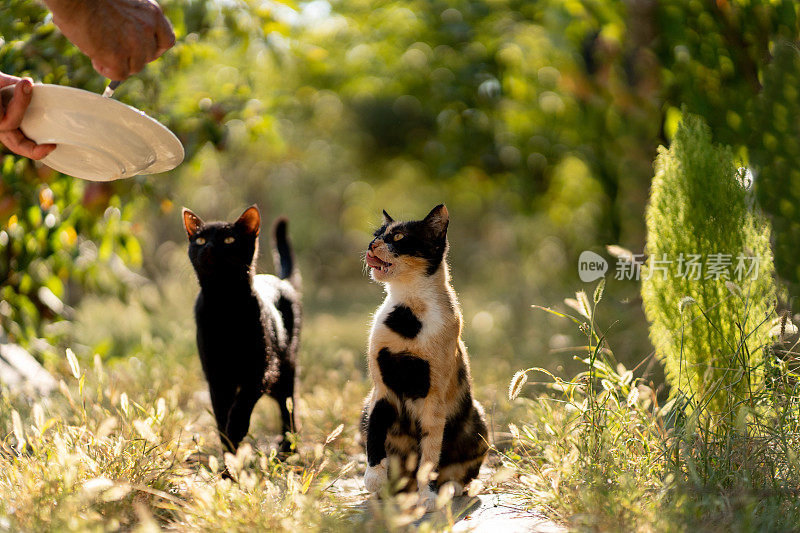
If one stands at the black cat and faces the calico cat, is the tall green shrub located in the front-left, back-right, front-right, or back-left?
front-left

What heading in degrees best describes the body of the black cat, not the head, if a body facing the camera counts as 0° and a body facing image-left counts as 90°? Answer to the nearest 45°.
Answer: approximately 45°

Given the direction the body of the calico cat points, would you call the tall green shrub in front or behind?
behind

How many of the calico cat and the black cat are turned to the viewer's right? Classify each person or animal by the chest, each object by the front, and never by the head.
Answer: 0

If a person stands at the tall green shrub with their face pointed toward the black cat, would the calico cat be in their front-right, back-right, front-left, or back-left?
front-left

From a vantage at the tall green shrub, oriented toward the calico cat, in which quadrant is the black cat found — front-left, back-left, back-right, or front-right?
front-right

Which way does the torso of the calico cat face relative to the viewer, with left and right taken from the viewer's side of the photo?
facing the viewer and to the left of the viewer

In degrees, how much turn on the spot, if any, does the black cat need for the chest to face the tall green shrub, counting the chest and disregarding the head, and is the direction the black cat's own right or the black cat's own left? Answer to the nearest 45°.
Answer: approximately 135° to the black cat's own left
